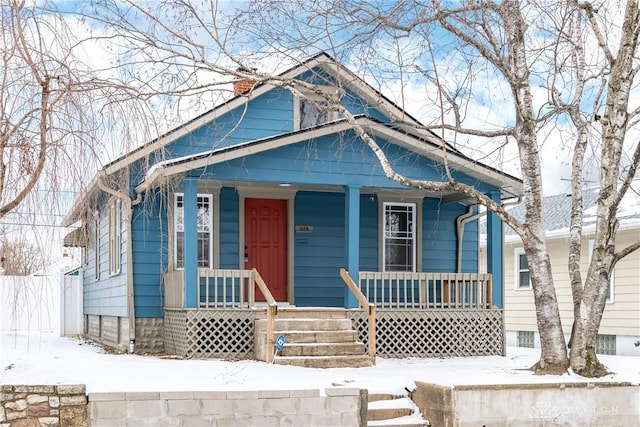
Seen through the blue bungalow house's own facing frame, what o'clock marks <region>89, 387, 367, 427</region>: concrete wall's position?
The concrete wall is roughly at 12 o'clock from the blue bungalow house.

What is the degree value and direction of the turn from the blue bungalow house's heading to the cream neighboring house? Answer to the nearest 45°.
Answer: approximately 135° to its left

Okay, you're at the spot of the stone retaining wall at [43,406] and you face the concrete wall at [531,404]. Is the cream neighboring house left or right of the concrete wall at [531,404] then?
left

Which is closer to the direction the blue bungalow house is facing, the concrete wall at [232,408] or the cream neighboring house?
the concrete wall

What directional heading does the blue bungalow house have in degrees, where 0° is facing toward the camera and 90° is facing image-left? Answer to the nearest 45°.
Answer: approximately 0°
